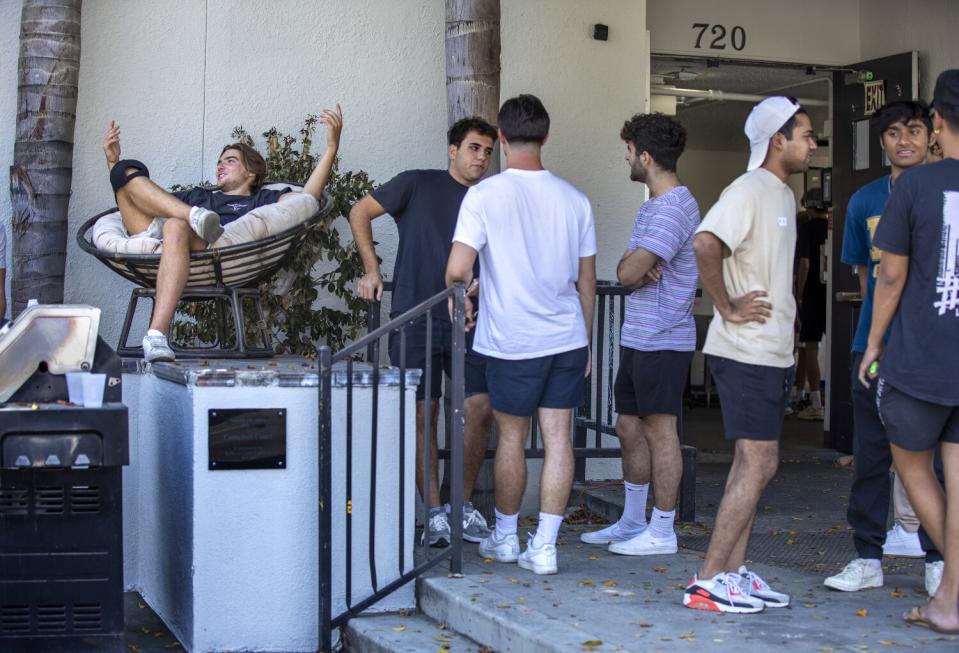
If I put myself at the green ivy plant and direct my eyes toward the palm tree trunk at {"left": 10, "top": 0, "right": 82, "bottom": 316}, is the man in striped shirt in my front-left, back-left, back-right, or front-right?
back-left

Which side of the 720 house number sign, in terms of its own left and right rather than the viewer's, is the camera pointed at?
front

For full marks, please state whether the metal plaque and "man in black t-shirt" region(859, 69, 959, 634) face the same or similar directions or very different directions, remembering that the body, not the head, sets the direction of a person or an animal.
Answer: very different directions

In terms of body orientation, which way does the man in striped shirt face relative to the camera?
to the viewer's left

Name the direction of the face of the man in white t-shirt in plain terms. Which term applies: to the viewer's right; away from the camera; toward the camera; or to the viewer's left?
away from the camera

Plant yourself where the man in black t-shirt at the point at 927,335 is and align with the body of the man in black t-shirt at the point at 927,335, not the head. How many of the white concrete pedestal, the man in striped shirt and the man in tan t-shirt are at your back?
0

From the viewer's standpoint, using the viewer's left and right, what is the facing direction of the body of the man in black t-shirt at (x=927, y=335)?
facing away from the viewer and to the left of the viewer

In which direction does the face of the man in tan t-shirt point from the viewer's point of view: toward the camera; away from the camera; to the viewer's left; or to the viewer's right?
to the viewer's right
